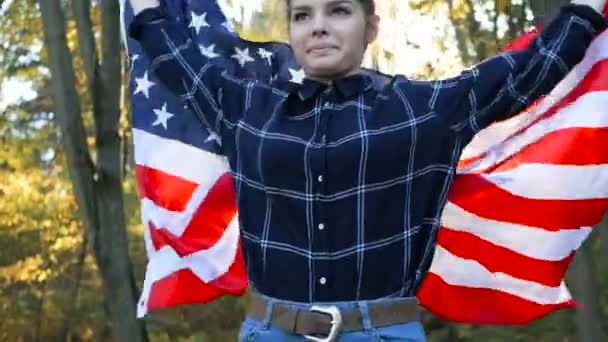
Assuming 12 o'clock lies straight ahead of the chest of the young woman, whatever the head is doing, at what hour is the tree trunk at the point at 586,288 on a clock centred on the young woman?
The tree trunk is roughly at 7 o'clock from the young woman.

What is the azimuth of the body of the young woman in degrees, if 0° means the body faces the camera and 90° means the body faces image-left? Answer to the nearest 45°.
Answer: approximately 0°

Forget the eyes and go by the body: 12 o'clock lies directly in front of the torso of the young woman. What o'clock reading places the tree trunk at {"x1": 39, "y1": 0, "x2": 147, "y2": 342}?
The tree trunk is roughly at 5 o'clock from the young woman.

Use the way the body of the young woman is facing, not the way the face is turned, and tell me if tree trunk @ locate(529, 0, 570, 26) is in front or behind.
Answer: behind
